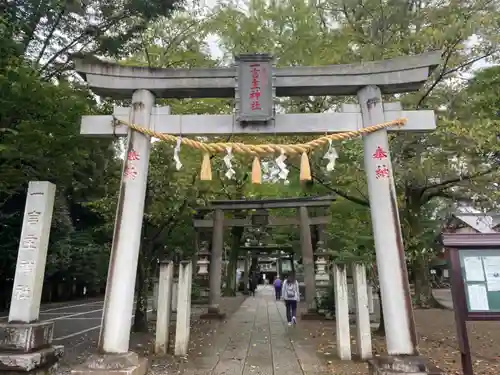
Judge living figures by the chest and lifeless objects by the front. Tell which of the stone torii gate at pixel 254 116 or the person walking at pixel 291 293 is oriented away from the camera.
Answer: the person walking

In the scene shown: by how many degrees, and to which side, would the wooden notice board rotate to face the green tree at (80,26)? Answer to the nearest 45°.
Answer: approximately 90° to its right

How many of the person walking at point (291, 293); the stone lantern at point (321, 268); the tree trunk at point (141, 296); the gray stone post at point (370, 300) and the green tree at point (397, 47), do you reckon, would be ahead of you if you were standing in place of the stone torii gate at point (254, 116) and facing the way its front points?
0

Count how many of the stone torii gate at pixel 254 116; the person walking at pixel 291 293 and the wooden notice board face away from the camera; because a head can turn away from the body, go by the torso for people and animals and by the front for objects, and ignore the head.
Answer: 1

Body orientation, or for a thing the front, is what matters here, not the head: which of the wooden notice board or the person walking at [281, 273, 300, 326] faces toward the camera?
the wooden notice board

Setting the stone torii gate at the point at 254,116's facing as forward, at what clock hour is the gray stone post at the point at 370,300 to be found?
The gray stone post is roughly at 7 o'clock from the stone torii gate.

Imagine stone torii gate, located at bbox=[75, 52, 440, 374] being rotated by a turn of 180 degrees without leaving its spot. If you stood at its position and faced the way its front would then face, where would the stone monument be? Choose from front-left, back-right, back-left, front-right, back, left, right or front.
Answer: left

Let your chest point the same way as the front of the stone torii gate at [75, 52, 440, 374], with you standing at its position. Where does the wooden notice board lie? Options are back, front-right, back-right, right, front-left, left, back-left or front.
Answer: left

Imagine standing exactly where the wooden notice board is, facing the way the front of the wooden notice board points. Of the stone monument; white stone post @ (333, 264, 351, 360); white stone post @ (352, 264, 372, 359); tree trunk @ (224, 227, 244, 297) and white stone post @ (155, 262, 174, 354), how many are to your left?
0

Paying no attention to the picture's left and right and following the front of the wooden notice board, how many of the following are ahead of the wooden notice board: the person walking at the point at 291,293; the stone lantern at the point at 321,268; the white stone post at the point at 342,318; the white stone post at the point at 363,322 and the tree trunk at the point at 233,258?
0

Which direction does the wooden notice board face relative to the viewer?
toward the camera

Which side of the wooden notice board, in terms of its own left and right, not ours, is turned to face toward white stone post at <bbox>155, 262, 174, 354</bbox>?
right

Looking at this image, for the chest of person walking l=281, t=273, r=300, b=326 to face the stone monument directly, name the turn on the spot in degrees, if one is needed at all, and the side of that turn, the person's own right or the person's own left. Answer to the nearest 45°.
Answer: approximately 135° to the person's own left

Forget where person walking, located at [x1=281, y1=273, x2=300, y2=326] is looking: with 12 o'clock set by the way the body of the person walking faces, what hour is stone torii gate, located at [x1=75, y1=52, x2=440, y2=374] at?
The stone torii gate is roughly at 6 o'clock from the person walking.

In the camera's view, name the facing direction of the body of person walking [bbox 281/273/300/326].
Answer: away from the camera

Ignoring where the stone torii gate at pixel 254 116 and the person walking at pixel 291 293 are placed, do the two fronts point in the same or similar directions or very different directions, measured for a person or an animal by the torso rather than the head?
very different directions
